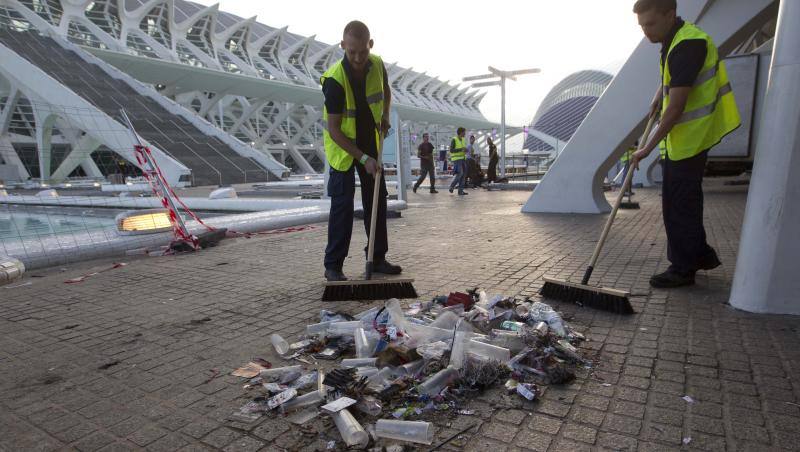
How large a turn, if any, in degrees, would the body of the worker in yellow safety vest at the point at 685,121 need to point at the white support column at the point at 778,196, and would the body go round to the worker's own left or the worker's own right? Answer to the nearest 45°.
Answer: approximately 135° to the worker's own left

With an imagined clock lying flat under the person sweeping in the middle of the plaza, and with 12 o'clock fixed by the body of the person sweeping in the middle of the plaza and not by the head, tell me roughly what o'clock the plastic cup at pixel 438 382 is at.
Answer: The plastic cup is roughly at 1 o'clock from the person sweeping in the middle of the plaza.

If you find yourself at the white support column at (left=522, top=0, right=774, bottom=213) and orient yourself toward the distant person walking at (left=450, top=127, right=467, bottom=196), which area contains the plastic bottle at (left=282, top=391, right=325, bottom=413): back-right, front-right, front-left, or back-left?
back-left

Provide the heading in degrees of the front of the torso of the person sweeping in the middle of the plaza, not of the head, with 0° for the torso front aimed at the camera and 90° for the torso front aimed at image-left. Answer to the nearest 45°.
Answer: approximately 315°

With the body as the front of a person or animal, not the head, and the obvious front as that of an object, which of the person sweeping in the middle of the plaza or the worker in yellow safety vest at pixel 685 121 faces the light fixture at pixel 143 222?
the worker in yellow safety vest

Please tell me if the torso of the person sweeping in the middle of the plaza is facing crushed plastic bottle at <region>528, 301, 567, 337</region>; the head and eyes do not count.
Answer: yes

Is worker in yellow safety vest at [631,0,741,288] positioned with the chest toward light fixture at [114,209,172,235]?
yes

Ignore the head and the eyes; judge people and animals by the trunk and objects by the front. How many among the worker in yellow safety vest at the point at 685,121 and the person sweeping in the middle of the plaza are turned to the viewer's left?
1

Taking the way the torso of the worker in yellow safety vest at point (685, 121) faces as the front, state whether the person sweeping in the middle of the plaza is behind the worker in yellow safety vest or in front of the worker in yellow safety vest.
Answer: in front

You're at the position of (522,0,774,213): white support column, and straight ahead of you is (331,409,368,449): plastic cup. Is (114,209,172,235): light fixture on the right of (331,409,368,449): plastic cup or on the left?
right

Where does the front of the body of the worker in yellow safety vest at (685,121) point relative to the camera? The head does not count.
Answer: to the viewer's left

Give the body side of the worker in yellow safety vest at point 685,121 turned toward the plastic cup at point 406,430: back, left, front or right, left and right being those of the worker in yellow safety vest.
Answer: left
